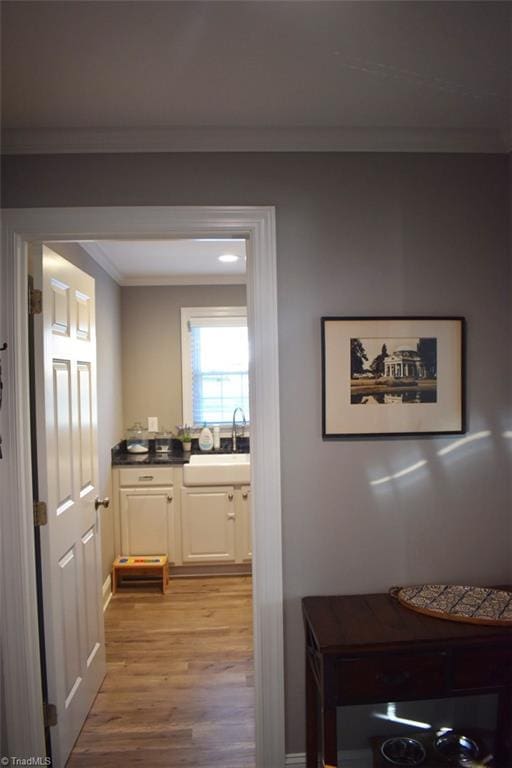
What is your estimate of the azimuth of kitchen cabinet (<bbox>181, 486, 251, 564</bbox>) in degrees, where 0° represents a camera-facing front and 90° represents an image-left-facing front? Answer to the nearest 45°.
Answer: approximately 0°

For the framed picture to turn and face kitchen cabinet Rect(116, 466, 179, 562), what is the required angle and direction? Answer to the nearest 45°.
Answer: approximately 135° to its right

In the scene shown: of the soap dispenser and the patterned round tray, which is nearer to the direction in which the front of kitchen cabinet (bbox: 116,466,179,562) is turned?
the patterned round tray

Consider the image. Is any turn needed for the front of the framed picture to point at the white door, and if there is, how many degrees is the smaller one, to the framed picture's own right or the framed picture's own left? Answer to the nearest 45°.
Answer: approximately 90° to the framed picture's own right

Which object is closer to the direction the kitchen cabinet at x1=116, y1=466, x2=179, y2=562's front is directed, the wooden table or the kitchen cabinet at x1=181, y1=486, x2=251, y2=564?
the wooden table

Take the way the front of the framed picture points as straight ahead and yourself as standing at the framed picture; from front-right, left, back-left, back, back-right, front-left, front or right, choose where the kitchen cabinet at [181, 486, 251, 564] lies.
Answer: back-right

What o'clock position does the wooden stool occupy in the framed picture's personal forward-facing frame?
The wooden stool is roughly at 4 o'clock from the framed picture.

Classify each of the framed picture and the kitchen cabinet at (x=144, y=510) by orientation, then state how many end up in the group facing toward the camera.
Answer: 2
